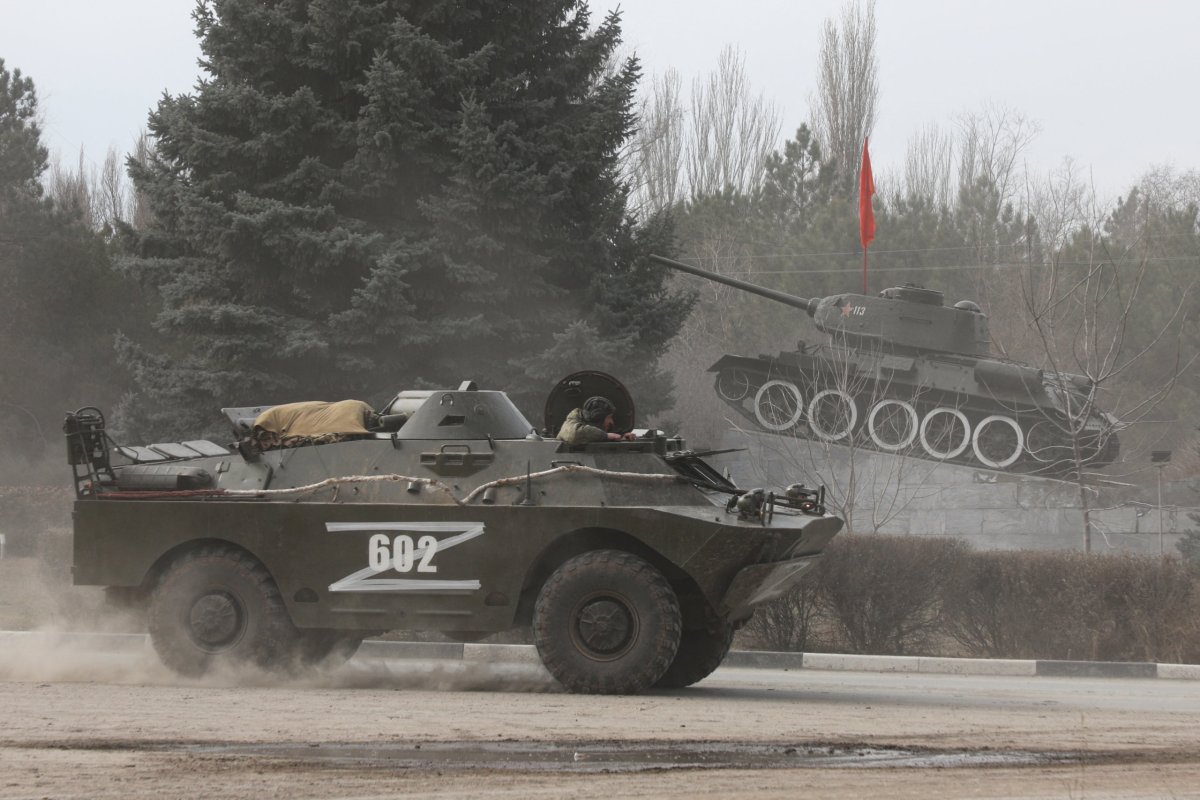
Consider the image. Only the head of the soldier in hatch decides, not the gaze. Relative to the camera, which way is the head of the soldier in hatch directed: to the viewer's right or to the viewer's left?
to the viewer's right

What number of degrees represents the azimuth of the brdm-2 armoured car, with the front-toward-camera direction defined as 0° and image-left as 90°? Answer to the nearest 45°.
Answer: approximately 270°

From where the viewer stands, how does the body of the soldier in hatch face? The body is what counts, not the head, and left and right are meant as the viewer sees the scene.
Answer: facing to the right of the viewer

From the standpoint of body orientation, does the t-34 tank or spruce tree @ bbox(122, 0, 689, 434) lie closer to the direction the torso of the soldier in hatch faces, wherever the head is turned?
the t-34 tank

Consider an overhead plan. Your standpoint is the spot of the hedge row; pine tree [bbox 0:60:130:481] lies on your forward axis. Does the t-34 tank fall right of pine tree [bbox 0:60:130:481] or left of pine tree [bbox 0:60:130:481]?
right

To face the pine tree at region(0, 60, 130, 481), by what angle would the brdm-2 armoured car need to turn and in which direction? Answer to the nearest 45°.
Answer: approximately 90° to its left

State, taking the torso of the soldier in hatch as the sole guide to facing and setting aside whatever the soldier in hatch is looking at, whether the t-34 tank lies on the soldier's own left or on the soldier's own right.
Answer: on the soldier's own left
